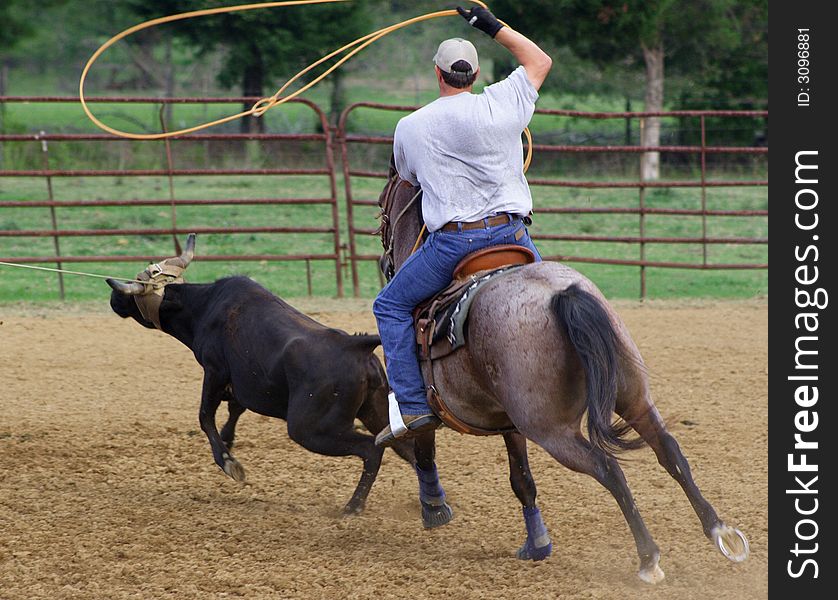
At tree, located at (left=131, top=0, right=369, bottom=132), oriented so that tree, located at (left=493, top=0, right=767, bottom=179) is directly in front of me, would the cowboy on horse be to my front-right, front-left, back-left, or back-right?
front-right

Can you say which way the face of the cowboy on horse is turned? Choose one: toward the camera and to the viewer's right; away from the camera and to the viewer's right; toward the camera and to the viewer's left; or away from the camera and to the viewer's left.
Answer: away from the camera and to the viewer's left

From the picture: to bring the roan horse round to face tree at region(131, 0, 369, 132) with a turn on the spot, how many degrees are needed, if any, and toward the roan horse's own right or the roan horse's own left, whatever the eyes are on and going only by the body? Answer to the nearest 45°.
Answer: approximately 45° to the roan horse's own right

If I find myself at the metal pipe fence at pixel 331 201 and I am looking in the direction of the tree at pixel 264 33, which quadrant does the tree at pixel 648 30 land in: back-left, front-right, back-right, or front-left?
front-right

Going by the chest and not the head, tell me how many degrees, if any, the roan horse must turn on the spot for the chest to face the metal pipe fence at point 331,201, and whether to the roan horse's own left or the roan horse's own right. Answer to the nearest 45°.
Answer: approximately 45° to the roan horse's own right

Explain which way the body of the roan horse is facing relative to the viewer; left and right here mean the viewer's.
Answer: facing away from the viewer and to the left of the viewer

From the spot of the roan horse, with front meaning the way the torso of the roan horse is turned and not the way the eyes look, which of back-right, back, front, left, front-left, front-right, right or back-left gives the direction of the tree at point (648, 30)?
front-right
